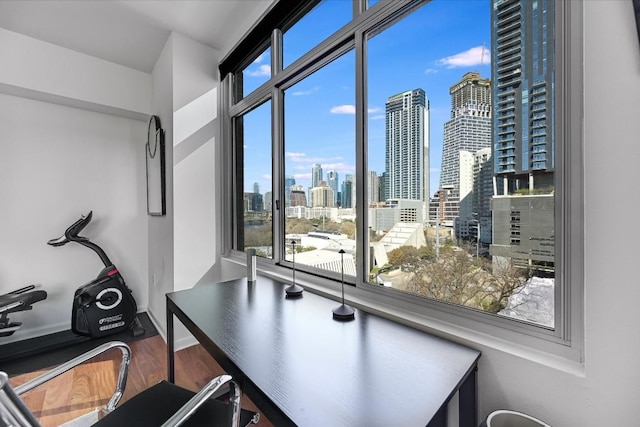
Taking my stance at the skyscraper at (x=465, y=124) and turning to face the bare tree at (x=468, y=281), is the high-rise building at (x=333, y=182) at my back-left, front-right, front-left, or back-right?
back-right
